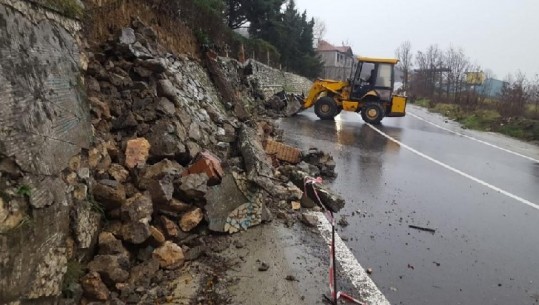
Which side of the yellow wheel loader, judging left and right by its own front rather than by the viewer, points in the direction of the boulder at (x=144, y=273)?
left

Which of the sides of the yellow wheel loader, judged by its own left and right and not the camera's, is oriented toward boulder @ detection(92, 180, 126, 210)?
left

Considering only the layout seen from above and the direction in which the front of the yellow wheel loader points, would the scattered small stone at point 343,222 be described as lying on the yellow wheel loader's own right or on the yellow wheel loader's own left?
on the yellow wheel loader's own left

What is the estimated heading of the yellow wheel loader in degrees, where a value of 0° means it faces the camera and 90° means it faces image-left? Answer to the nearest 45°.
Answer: approximately 90°

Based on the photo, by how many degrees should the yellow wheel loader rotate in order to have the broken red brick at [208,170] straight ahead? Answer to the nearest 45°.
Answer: approximately 90° to its left

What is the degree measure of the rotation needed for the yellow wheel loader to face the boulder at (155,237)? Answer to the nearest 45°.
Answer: approximately 90° to its left

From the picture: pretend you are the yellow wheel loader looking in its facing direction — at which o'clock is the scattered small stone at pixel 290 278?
The scattered small stone is roughly at 9 o'clock from the yellow wheel loader.

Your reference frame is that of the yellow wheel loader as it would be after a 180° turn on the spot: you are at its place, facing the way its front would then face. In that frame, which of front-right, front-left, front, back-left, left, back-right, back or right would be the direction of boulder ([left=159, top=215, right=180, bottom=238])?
right

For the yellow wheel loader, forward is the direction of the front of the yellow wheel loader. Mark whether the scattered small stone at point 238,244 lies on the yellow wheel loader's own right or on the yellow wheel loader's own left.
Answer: on the yellow wheel loader's own left

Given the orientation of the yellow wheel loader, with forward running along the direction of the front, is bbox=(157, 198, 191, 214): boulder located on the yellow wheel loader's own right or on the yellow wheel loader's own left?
on the yellow wheel loader's own left

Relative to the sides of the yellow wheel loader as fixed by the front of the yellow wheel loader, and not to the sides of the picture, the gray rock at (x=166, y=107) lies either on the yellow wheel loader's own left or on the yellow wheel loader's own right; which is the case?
on the yellow wheel loader's own left

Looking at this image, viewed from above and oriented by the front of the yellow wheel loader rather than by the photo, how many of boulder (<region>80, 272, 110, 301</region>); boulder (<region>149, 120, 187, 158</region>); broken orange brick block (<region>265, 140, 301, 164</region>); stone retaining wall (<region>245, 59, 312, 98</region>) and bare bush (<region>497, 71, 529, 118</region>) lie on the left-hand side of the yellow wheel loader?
3
